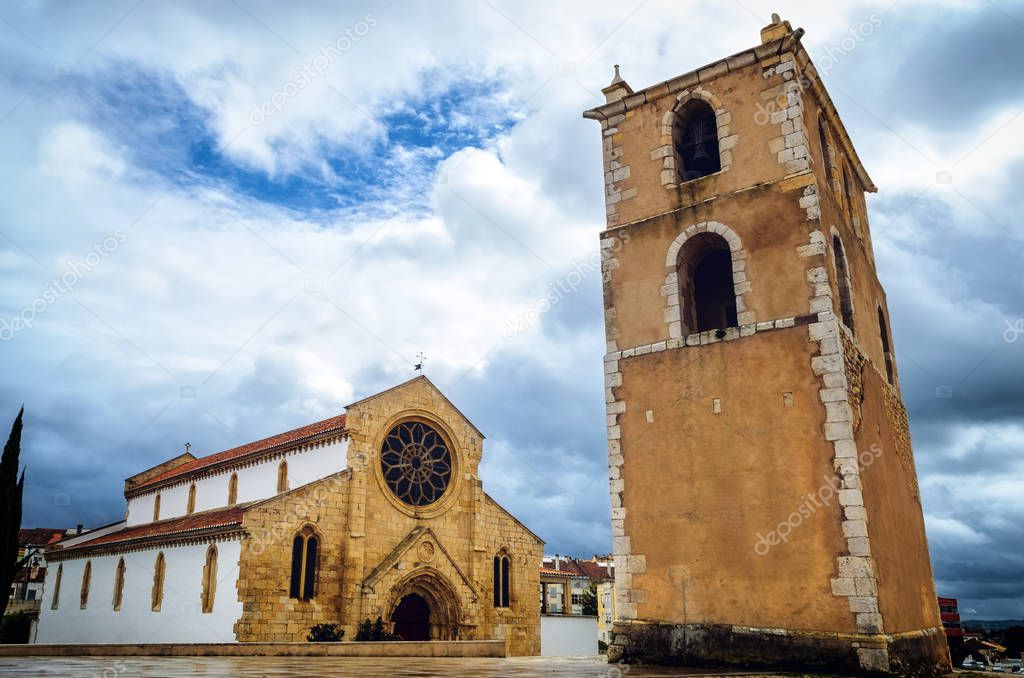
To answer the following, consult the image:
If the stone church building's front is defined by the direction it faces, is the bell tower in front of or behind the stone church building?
in front

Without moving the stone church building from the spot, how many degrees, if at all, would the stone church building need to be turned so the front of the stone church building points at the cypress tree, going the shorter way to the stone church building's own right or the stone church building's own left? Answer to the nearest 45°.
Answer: approximately 135° to the stone church building's own right

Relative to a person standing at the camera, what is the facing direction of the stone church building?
facing the viewer and to the right of the viewer

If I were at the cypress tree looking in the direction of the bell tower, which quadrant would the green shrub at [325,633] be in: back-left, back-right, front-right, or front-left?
front-left

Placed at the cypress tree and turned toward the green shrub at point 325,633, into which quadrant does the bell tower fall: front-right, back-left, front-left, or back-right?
front-right

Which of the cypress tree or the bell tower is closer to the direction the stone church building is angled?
the bell tower

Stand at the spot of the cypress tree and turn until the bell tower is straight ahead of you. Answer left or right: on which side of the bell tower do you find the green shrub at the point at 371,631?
left
